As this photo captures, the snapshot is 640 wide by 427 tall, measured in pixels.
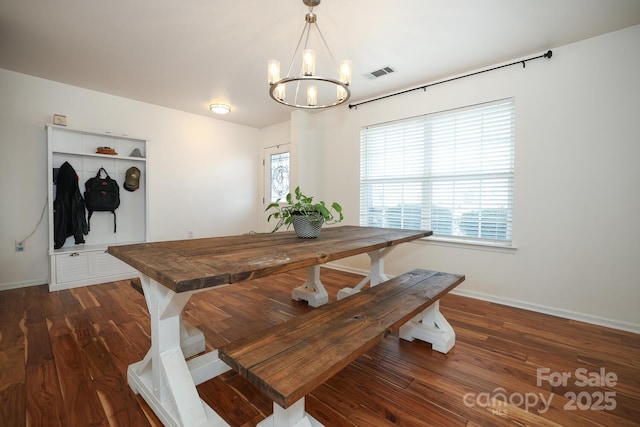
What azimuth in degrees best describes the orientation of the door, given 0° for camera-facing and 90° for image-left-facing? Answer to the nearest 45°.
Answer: approximately 45°

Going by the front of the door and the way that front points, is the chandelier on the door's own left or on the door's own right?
on the door's own left

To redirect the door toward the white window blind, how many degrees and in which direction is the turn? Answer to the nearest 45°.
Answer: approximately 90° to its left

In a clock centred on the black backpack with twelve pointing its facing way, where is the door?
The door is roughly at 9 o'clock from the black backpack.

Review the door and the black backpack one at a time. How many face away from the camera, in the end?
0

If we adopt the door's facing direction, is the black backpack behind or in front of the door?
in front

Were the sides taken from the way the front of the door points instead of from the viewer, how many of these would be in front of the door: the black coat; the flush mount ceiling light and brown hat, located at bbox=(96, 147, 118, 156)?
3

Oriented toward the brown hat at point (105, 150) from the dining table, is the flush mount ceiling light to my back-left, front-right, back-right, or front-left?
front-right

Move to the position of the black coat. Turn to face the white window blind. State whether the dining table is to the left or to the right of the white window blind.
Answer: right

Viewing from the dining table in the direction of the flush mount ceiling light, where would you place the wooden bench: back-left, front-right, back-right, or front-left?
back-right

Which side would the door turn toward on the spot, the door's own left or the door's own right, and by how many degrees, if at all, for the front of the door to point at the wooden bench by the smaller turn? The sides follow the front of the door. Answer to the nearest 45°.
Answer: approximately 45° to the door's own left

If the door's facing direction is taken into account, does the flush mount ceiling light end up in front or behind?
in front

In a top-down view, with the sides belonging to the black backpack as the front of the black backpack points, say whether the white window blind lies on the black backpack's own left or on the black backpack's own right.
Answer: on the black backpack's own left

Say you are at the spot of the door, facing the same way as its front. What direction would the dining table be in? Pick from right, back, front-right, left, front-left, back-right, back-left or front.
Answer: front-left
